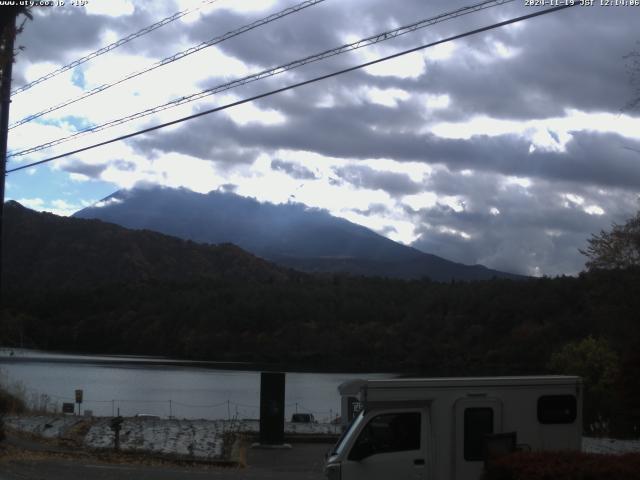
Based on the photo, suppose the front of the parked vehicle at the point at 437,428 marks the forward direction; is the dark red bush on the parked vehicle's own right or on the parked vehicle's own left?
on the parked vehicle's own left

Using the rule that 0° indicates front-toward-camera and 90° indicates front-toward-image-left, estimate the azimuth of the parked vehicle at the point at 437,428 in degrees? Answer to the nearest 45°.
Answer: approximately 90°

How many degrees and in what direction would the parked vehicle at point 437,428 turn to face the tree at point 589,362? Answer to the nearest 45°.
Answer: approximately 90° to its right

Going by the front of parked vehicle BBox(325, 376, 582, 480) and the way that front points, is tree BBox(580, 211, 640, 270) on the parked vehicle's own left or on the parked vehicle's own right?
on the parked vehicle's own right
